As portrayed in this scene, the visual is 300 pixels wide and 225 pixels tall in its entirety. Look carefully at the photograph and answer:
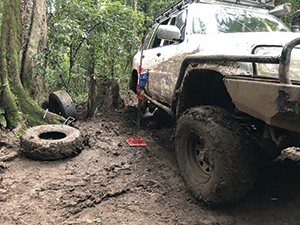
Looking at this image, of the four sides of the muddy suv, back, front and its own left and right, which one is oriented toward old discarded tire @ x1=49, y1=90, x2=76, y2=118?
back

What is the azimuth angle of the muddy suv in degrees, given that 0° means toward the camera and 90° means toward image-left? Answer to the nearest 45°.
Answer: approximately 315°

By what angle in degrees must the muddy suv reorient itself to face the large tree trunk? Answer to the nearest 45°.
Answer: approximately 180°

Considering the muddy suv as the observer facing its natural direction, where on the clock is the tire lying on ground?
The tire lying on ground is roughly at 5 o'clock from the muddy suv.
